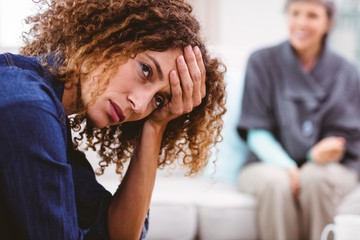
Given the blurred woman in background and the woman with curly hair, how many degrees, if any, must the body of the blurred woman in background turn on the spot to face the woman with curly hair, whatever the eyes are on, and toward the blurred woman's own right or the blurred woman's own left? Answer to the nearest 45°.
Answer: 0° — they already face them

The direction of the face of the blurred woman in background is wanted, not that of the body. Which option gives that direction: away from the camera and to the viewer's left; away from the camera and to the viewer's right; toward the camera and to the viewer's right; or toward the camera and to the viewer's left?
toward the camera and to the viewer's left

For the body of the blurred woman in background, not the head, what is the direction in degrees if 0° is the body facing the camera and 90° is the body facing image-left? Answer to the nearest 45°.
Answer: approximately 0°
